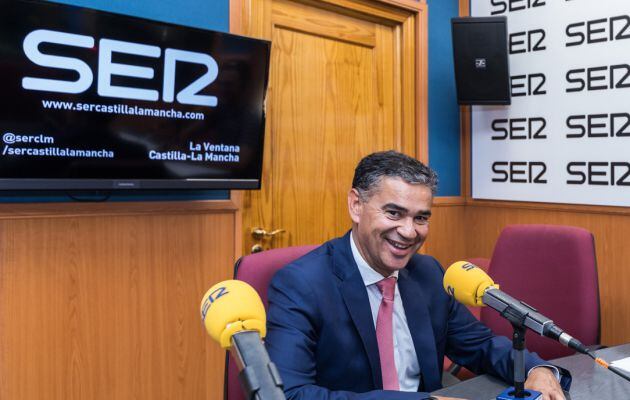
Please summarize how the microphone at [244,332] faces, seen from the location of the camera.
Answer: facing away from the viewer and to the left of the viewer

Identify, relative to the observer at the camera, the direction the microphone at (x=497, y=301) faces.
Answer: facing to the left of the viewer

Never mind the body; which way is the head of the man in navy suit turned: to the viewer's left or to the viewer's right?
to the viewer's right

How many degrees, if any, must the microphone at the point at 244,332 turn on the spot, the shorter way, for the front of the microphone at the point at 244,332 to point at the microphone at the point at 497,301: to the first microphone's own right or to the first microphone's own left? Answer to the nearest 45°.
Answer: approximately 90° to the first microphone's own right

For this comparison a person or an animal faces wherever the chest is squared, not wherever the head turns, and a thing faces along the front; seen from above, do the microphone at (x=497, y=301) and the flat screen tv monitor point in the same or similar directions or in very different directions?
very different directions

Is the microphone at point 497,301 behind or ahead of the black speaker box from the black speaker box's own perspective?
ahead

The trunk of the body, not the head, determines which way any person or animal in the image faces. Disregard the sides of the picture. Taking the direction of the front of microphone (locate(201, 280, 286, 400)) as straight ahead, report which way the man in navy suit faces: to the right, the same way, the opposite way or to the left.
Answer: the opposite way

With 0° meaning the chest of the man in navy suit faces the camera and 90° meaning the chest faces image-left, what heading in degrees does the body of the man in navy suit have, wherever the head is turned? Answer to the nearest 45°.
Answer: approximately 315°

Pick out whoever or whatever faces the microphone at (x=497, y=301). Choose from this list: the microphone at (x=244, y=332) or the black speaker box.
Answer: the black speaker box

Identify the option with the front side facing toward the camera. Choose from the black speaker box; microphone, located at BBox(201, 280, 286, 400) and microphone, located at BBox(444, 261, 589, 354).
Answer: the black speaker box

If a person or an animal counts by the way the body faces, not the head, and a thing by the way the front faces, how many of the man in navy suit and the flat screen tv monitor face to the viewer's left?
0

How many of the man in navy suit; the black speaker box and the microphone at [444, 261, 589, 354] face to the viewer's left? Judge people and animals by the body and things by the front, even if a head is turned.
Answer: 1

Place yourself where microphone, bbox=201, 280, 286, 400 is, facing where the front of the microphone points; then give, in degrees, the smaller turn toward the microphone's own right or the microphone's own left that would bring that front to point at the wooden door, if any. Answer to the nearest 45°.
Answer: approximately 45° to the microphone's own right

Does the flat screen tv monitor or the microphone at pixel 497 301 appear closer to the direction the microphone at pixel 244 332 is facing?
the flat screen tv monitor

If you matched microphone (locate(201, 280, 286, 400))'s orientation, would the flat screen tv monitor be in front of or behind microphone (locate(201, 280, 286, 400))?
in front

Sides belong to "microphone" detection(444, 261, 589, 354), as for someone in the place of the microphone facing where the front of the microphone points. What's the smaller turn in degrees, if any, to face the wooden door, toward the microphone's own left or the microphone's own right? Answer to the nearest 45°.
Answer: approximately 45° to the microphone's own right
